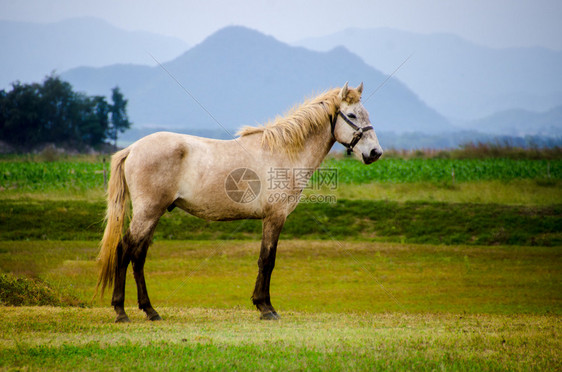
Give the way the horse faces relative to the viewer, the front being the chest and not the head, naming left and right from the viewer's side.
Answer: facing to the right of the viewer
